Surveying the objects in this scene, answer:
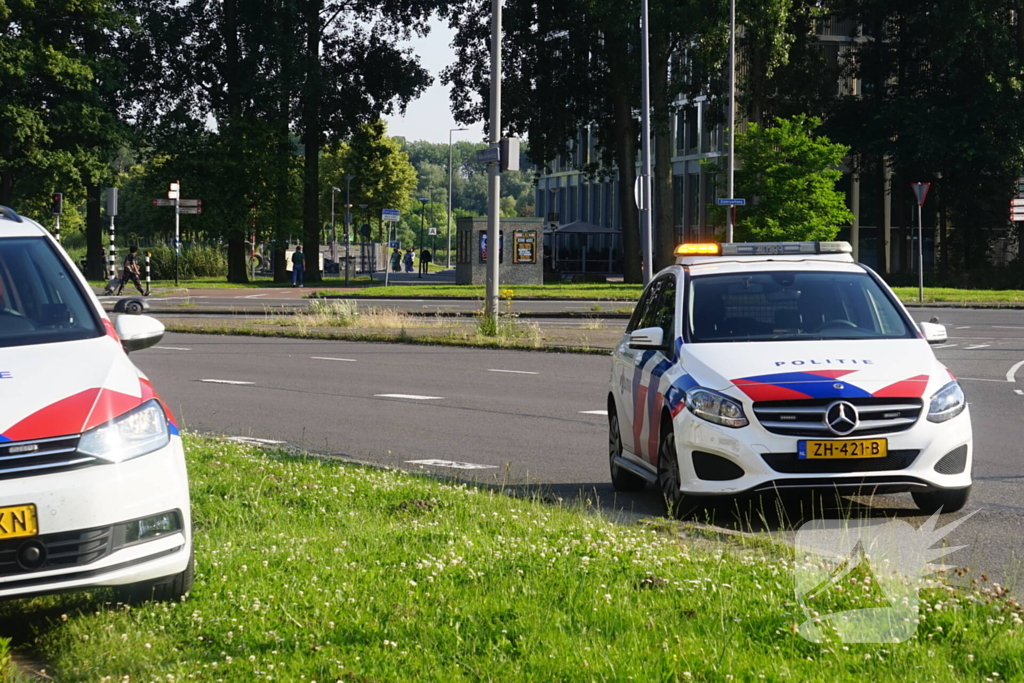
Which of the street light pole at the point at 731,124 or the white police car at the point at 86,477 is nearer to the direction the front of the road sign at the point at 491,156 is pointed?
the white police car

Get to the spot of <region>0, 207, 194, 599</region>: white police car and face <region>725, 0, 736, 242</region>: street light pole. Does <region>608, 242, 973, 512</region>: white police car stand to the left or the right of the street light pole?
right

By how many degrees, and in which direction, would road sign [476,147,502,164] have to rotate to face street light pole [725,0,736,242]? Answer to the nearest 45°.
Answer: approximately 180°

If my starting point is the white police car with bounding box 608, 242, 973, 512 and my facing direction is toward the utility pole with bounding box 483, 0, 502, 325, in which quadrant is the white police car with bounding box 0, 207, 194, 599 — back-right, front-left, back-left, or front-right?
back-left
